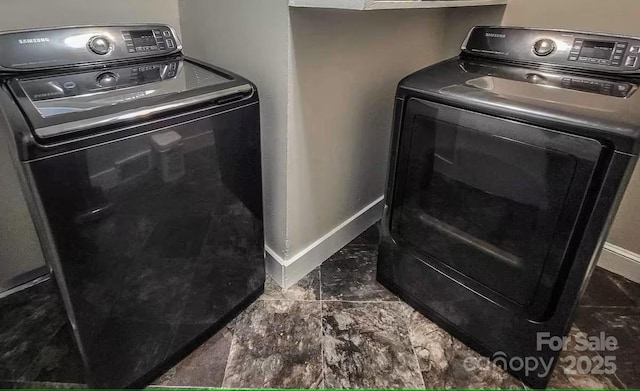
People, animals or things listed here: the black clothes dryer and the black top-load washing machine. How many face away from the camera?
0

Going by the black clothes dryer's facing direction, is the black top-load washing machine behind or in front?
in front

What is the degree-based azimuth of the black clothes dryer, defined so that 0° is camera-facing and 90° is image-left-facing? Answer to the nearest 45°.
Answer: approximately 45°
